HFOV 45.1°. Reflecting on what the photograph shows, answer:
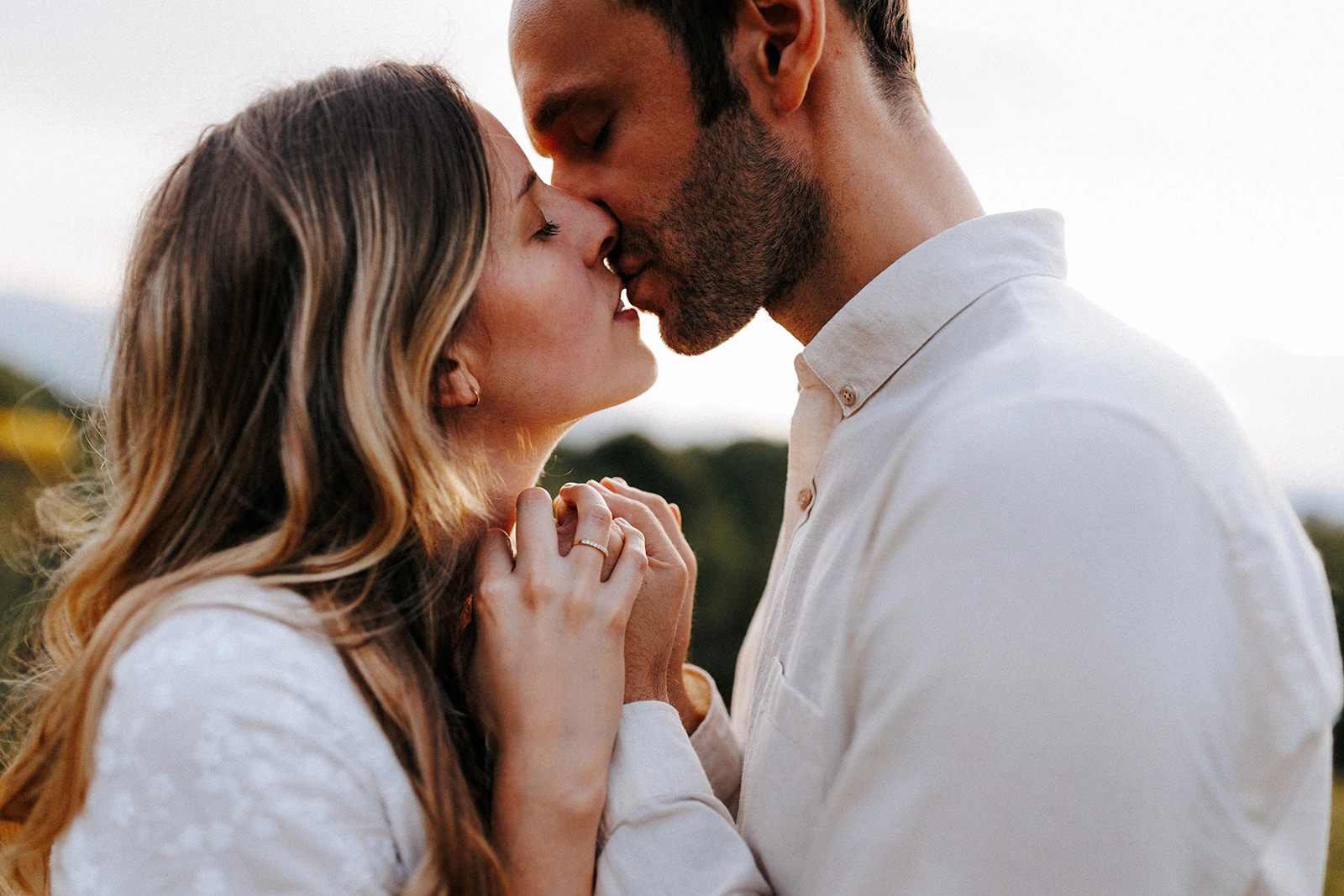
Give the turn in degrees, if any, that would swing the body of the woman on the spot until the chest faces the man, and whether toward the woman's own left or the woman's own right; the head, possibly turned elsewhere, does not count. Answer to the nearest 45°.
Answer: approximately 45° to the woman's own right

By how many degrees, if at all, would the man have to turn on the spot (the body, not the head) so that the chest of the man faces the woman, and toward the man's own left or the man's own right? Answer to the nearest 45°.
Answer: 0° — they already face them

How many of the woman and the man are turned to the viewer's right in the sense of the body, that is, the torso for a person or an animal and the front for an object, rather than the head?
1

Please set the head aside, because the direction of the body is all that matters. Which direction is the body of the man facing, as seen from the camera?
to the viewer's left

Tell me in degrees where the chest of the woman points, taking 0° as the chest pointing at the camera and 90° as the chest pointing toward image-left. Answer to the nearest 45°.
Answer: approximately 270°

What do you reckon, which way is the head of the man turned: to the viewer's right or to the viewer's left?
to the viewer's left

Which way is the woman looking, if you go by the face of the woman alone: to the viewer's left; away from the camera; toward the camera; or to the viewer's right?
to the viewer's right
